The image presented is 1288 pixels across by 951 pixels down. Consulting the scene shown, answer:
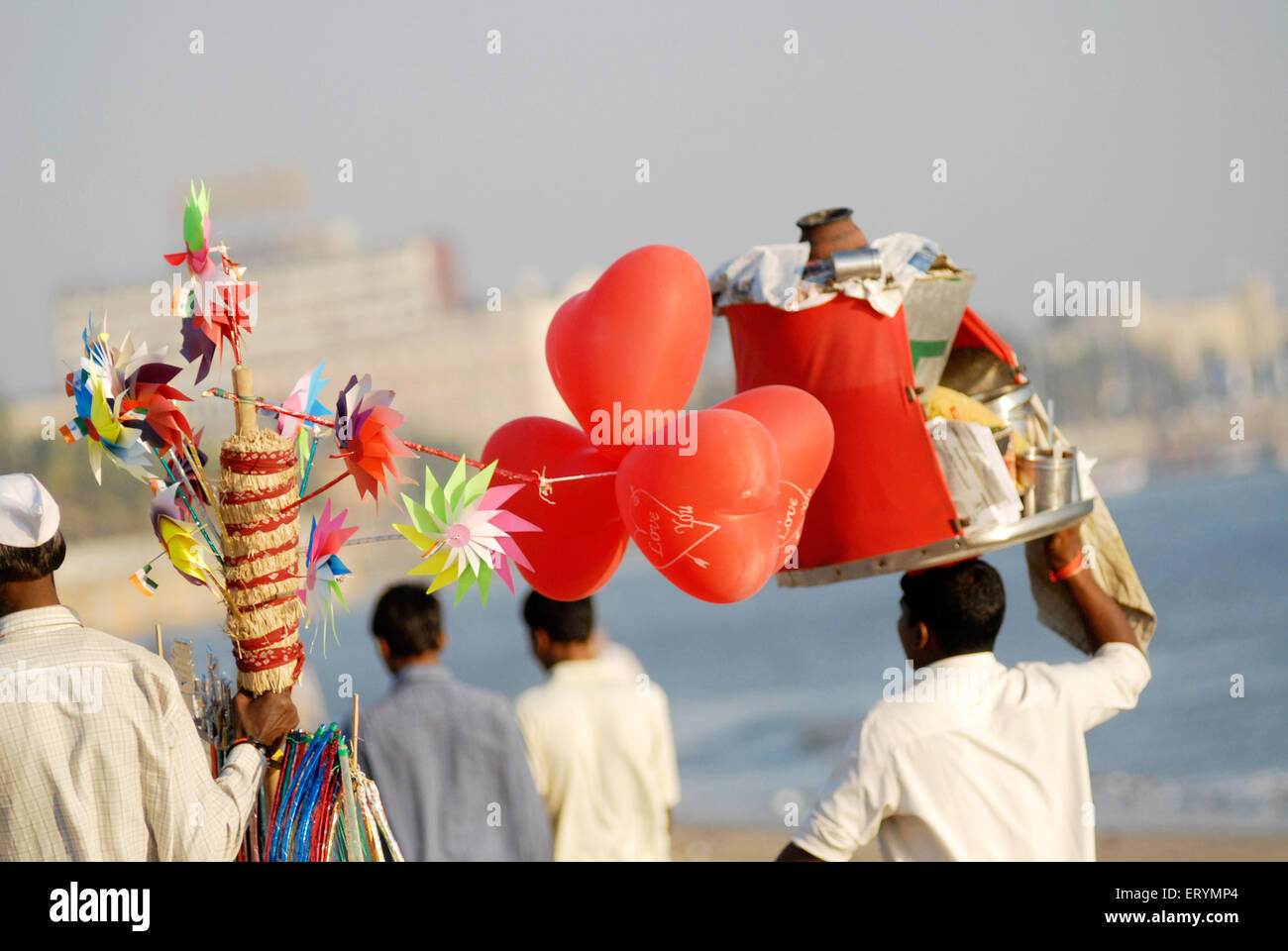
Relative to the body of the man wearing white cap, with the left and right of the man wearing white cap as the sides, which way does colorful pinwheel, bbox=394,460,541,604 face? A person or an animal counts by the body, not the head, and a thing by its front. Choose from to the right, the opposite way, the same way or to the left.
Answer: the opposite way

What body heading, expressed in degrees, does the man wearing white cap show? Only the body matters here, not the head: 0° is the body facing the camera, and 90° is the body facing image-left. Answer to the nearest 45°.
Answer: approximately 180°

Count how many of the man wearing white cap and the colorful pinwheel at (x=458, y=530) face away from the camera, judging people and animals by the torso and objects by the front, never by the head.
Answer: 1

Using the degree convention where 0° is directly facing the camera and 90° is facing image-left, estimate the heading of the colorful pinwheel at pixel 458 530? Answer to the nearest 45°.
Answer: approximately 0°

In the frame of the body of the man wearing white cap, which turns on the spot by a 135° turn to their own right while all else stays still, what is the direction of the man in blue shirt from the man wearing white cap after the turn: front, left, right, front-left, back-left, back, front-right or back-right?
left

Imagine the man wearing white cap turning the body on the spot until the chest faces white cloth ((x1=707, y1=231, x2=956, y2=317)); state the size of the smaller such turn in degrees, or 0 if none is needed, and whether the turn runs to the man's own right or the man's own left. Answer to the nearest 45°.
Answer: approximately 90° to the man's own right

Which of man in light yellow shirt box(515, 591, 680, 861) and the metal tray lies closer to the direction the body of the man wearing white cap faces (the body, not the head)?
the man in light yellow shirt

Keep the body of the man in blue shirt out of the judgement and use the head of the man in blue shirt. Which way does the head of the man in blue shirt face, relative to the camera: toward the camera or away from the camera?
away from the camera
